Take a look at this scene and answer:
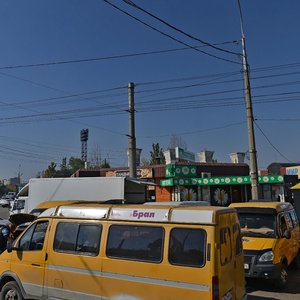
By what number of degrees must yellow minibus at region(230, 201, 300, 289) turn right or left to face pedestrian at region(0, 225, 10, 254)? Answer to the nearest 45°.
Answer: approximately 45° to its right

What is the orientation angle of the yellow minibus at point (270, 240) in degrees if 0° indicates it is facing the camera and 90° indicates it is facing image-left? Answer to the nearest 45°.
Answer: approximately 45°

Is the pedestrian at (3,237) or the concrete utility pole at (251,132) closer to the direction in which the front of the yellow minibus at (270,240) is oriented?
the pedestrian

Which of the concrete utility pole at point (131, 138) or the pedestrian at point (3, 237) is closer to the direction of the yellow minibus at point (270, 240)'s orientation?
the pedestrian

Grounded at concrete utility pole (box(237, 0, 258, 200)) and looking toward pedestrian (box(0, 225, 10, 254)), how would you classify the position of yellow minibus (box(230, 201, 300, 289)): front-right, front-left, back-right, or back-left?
front-left

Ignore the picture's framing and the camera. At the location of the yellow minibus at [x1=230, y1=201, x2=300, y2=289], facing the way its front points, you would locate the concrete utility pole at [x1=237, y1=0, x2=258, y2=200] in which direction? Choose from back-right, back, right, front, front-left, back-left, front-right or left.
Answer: back-right

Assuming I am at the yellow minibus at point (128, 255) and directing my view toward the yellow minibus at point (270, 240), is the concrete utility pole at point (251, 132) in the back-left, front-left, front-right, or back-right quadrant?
front-left

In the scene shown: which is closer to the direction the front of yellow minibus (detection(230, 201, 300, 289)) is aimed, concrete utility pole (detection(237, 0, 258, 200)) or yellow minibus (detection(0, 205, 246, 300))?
the yellow minibus

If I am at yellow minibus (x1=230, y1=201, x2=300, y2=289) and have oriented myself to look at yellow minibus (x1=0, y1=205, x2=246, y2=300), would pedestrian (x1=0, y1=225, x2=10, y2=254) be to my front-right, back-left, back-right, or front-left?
front-right

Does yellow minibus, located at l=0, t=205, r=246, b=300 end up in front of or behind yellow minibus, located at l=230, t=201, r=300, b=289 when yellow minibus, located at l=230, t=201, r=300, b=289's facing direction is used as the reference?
in front

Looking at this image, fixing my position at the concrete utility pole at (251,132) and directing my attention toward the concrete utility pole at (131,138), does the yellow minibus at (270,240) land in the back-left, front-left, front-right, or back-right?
back-left

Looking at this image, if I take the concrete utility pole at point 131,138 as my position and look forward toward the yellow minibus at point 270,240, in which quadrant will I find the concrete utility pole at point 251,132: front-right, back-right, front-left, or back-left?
front-left
